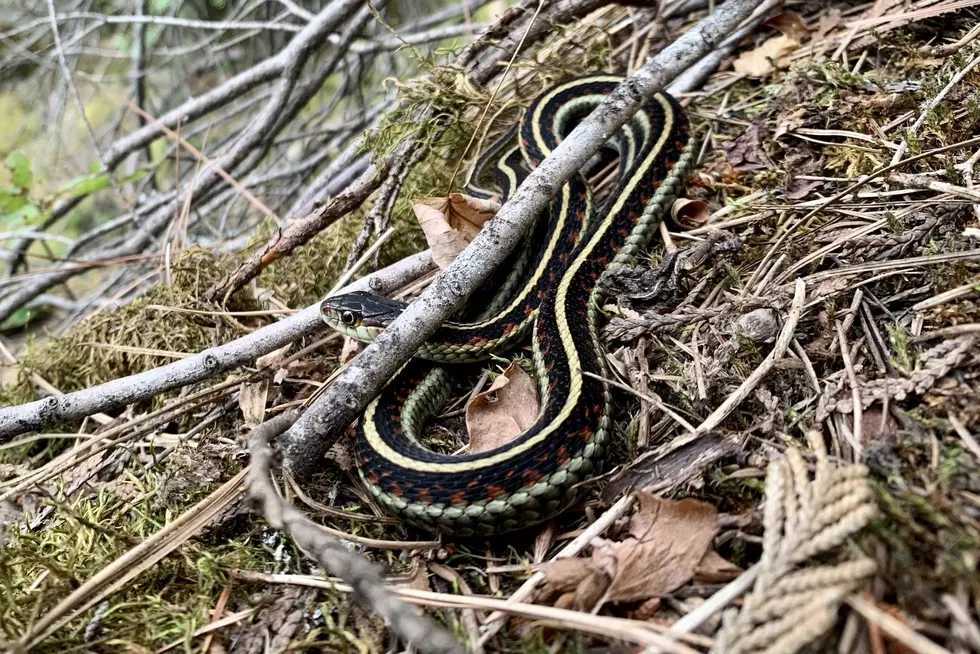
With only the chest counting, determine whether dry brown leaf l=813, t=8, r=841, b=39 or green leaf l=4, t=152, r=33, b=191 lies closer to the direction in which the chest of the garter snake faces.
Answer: the green leaf

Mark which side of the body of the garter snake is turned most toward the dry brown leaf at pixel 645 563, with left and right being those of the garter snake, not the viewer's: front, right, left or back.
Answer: left

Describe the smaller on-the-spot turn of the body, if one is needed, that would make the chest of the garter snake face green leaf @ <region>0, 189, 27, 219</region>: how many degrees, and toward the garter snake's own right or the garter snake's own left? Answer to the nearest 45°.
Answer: approximately 45° to the garter snake's own right

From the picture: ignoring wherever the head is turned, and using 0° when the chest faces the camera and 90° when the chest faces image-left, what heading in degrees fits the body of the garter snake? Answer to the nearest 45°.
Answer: approximately 90°

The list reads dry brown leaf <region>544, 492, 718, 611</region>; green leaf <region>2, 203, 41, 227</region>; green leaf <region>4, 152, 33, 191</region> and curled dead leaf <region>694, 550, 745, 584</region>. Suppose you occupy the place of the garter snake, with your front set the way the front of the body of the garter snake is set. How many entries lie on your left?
2

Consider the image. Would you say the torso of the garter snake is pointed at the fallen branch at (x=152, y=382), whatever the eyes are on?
yes

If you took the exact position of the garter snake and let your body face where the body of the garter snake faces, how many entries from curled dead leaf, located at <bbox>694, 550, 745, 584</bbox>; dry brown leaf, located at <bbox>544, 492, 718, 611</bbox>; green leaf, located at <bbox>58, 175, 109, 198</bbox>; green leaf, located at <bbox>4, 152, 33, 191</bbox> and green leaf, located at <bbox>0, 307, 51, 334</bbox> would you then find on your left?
2

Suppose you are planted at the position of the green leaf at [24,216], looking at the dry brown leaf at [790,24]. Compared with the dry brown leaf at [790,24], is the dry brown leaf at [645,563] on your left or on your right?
right

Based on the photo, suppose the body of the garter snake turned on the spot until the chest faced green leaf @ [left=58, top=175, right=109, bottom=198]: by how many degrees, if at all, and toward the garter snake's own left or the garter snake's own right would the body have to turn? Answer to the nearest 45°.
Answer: approximately 45° to the garter snake's own right

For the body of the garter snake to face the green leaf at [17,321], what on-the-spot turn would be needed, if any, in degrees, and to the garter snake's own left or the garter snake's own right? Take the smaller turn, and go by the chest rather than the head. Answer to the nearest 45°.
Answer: approximately 45° to the garter snake's own right

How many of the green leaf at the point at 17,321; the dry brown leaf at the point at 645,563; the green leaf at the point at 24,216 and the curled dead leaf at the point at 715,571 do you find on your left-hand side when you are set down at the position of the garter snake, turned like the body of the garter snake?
2

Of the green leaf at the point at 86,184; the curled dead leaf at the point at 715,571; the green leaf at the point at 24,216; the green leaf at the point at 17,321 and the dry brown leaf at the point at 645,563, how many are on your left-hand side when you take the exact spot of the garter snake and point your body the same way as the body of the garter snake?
2
